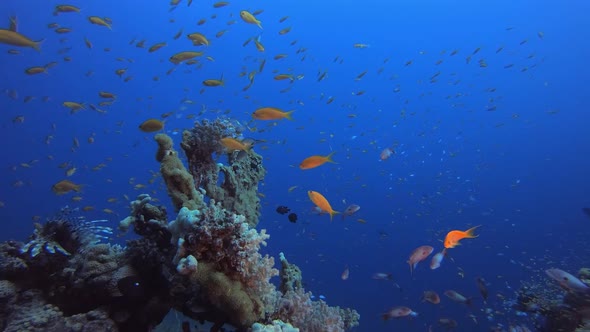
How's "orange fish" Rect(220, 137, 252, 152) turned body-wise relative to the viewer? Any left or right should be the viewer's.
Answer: facing to the left of the viewer

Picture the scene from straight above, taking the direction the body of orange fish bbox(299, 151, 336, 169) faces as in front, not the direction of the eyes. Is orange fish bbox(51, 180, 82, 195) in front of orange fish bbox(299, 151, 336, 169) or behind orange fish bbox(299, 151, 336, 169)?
in front

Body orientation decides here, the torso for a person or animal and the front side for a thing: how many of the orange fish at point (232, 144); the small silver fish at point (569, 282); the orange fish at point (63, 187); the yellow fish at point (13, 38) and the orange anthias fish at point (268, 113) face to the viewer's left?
5

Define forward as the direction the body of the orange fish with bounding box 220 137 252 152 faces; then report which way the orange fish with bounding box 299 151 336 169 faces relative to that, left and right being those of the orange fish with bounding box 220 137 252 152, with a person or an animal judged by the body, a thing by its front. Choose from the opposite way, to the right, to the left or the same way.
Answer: the same way

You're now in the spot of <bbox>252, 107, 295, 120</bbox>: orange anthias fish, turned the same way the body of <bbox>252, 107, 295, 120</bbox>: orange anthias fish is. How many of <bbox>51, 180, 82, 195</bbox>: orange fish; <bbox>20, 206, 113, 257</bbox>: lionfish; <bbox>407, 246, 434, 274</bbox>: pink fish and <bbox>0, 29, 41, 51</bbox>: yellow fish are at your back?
1

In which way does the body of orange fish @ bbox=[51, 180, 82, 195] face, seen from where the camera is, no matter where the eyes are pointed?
to the viewer's left

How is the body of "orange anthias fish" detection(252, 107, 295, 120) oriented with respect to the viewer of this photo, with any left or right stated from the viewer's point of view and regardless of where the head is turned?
facing to the left of the viewer

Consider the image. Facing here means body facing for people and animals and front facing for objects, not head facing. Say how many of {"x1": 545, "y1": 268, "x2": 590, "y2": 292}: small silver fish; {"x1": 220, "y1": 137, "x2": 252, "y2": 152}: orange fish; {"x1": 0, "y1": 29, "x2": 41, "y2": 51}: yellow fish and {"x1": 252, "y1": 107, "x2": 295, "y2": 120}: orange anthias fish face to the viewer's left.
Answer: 4
